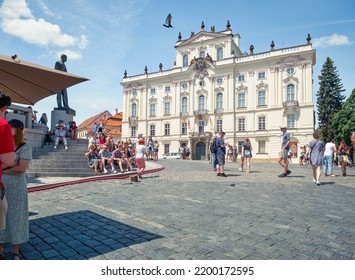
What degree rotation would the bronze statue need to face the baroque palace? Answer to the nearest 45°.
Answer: approximately 90° to its left

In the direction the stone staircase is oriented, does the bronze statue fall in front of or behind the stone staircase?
behind

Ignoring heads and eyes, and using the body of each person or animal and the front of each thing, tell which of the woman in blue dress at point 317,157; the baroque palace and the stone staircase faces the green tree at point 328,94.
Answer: the woman in blue dress

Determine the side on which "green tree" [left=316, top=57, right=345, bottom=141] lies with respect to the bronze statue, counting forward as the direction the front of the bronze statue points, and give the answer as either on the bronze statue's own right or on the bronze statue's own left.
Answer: on the bronze statue's own left

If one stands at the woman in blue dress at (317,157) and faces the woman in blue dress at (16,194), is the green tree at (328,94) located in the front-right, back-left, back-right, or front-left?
back-right

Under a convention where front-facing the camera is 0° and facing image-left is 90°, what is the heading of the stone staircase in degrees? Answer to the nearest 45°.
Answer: approximately 0°

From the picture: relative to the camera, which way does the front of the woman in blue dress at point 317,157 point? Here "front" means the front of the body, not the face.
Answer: away from the camera

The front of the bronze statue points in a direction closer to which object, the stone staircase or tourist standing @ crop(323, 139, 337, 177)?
the tourist standing

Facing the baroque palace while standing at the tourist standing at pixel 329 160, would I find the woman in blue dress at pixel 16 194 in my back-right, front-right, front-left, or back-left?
back-left

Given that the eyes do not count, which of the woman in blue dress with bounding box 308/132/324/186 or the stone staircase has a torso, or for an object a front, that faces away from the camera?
the woman in blue dress

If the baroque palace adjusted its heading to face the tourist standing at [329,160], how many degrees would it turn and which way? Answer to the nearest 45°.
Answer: approximately 45° to its left
